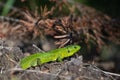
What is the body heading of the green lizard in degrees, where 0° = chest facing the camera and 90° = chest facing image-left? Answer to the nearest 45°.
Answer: approximately 270°
